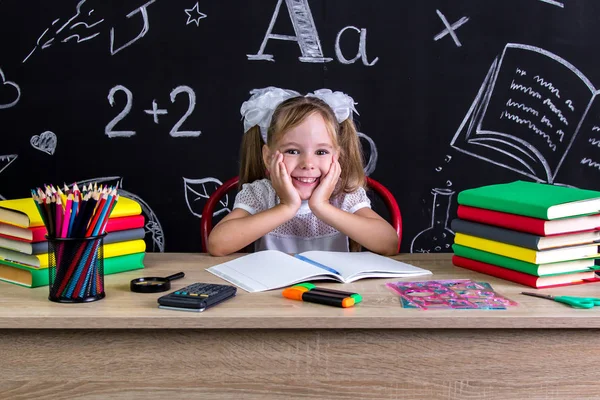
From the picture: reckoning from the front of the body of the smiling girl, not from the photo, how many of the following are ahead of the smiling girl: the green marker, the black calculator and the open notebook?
3

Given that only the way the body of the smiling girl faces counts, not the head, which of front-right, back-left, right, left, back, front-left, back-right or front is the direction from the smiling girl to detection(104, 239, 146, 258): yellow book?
front-right

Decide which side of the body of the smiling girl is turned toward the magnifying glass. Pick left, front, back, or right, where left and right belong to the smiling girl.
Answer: front

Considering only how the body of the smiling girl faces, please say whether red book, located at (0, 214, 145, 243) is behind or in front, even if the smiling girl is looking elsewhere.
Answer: in front

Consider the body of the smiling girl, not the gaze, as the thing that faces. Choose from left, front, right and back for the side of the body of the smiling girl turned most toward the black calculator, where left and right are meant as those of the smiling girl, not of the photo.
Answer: front

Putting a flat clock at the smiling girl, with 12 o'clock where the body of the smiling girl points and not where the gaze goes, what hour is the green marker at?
The green marker is roughly at 12 o'clock from the smiling girl.

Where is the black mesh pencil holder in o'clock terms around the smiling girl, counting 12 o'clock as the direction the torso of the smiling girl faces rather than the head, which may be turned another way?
The black mesh pencil holder is roughly at 1 o'clock from the smiling girl.

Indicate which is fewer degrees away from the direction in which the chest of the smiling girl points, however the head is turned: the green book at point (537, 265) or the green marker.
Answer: the green marker

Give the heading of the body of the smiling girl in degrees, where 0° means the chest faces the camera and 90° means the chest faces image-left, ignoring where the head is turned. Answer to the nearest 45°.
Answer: approximately 0°

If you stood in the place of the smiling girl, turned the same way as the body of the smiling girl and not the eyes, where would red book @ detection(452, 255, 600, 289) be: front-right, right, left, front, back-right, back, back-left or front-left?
front-left

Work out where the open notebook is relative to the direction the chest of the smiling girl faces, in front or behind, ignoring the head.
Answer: in front
